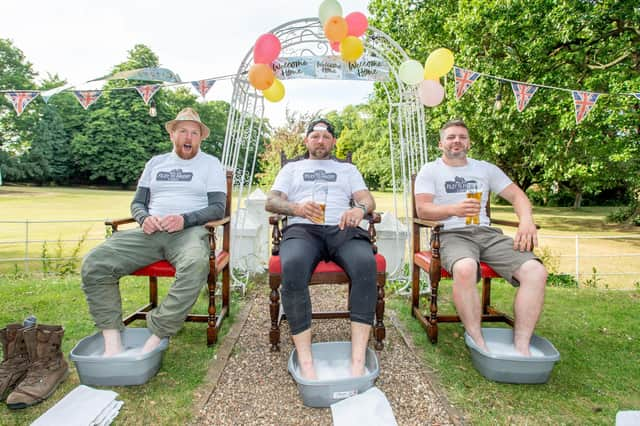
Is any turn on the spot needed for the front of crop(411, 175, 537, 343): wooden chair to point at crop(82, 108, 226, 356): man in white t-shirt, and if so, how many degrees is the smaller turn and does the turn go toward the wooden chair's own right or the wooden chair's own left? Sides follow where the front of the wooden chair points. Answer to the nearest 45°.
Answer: approximately 90° to the wooden chair's own right

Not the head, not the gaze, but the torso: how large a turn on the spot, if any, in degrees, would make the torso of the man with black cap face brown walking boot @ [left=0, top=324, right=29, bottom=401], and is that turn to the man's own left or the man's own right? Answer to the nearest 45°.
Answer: approximately 90° to the man's own right

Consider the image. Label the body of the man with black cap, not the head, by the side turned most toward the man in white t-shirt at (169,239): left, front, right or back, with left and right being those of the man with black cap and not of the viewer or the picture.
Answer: right

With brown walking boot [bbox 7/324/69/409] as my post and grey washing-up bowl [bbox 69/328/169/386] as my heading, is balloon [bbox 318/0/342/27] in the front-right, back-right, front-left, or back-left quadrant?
front-left

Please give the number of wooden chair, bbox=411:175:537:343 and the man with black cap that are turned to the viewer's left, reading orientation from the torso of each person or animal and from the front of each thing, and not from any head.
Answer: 0

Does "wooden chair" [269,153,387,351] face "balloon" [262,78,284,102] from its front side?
no

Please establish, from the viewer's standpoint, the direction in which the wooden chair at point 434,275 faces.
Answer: facing the viewer and to the right of the viewer

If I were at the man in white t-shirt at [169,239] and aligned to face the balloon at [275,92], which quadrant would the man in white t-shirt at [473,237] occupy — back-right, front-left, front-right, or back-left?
front-right

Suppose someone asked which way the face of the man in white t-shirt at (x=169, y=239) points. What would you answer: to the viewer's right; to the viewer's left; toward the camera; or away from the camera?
toward the camera

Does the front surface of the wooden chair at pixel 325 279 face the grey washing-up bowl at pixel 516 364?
no

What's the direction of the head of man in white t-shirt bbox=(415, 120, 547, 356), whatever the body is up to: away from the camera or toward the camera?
toward the camera

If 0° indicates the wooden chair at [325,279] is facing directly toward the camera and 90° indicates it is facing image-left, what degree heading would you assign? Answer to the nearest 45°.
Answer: approximately 0°

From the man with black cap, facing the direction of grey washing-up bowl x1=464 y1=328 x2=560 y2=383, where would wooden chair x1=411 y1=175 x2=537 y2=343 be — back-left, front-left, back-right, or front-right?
front-left

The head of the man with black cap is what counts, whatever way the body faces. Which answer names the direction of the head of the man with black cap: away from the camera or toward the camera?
toward the camera

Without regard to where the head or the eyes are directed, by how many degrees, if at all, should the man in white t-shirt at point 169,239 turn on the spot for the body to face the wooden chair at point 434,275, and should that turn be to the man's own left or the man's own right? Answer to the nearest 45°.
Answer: approximately 135° to the man's own left

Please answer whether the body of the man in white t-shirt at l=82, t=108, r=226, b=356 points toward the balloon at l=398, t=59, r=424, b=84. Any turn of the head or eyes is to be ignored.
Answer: no

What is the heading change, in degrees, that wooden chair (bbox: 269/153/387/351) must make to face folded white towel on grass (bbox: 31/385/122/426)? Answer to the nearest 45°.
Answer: approximately 45° to its right

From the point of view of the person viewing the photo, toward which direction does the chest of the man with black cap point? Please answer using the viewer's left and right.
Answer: facing the viewer
